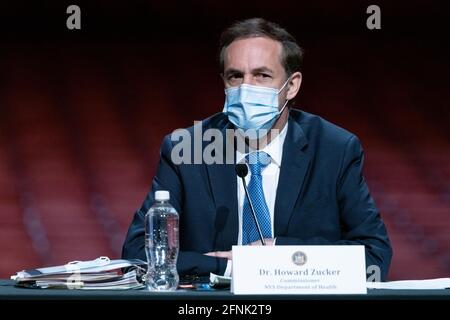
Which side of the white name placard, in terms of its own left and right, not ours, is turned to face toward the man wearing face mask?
back

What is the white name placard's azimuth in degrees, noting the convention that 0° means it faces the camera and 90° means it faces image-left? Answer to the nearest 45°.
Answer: approximately 0°

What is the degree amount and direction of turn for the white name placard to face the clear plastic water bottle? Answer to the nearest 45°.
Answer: approximately 135° to its right

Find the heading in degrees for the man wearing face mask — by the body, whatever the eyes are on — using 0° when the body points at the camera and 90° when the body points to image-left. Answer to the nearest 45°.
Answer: approximately 0°

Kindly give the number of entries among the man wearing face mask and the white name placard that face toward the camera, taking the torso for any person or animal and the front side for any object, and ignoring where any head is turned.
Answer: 2

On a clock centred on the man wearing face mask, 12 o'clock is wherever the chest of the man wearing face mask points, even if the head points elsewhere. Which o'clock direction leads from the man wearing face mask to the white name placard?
The white name placard is roughly at 12 o'clock from the man wearing face mask.
